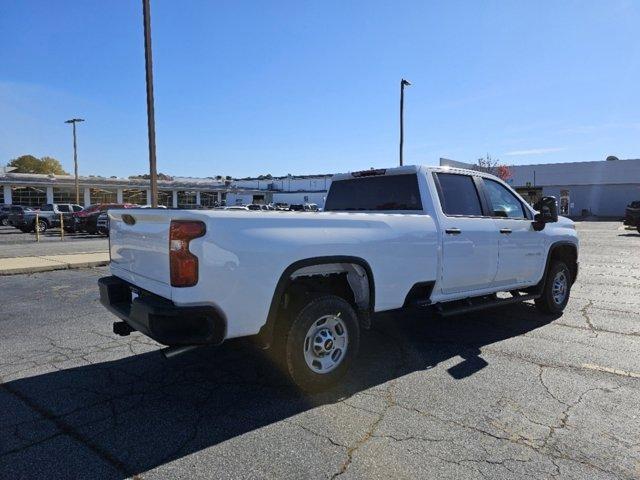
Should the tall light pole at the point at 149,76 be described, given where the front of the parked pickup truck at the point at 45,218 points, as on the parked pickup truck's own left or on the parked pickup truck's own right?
on the parked pickup truck's own left

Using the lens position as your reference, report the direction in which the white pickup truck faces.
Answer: facing away from the viewer and to the right of the viewer

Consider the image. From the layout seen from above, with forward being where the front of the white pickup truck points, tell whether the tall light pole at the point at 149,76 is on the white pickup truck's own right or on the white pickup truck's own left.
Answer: on the white pickup truck's own left

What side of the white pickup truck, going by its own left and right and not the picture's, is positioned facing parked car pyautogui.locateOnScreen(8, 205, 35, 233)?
left
